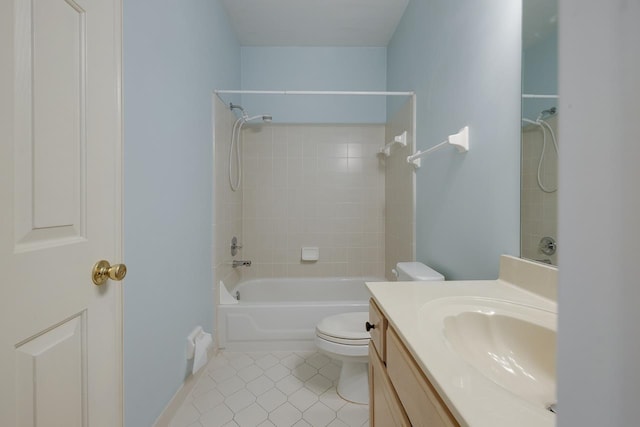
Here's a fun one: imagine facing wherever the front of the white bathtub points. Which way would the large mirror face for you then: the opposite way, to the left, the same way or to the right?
to the right

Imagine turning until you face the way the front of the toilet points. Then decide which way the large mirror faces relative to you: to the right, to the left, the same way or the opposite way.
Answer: the same way

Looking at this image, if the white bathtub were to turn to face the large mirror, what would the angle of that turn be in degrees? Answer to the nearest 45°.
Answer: approximately 45° to its left

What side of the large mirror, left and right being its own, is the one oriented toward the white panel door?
front

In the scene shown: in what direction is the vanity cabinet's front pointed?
to the viewer's left

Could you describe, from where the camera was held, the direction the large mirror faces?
facing the viewer and to the left of the viewer

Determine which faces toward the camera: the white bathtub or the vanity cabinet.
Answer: the white bathtub

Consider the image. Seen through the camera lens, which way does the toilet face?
facing to the left of the viewer

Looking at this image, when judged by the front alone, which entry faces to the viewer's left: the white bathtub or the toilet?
the toilet

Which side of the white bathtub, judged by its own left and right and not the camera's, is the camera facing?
front

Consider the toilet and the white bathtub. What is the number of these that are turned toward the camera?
1

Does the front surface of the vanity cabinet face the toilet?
no

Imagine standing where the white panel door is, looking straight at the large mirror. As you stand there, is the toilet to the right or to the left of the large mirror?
left

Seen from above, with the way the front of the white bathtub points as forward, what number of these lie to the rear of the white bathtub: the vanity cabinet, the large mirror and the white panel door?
0
